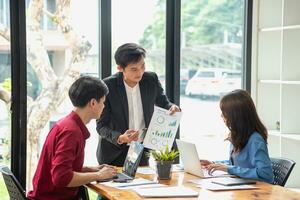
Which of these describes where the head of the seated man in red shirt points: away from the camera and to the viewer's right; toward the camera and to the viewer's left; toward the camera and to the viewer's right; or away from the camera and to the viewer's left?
away from the camera and to the viewer's right

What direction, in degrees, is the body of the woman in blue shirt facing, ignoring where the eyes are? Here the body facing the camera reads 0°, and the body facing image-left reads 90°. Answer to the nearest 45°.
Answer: approximately 90°

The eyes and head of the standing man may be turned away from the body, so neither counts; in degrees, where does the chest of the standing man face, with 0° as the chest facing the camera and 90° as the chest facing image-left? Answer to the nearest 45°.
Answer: approximately 315°

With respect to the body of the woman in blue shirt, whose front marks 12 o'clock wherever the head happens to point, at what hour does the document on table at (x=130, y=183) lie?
The document on table is roughly at 11 o'clock from the woman in blue shirt.

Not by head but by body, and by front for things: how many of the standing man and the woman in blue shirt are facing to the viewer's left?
1

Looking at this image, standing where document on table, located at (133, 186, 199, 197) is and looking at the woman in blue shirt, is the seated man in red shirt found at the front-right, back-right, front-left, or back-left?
back-left

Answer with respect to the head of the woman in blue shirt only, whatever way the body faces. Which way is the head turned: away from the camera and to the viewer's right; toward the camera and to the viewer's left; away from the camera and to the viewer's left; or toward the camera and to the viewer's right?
away from the camera and to the viewer's left

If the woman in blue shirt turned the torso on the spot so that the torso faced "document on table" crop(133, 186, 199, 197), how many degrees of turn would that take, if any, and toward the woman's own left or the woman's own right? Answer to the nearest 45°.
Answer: approximately 45° to the woman's own left
